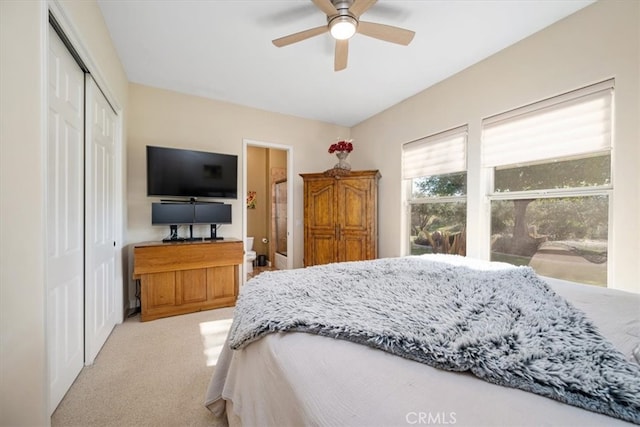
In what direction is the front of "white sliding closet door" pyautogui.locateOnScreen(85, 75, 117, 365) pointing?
to the viewer's right

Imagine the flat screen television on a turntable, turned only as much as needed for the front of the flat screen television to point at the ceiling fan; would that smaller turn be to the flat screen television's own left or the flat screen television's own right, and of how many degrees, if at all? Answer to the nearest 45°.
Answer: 0° — it already faces it

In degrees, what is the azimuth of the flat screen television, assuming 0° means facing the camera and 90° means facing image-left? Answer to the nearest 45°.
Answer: approximately 315°

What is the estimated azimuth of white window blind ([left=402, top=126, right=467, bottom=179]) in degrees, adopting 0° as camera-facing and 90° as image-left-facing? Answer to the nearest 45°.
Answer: approximately 45°

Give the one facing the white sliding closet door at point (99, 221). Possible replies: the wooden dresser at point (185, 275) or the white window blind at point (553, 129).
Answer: the white window blind

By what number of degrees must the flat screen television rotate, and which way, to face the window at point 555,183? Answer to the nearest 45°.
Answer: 0° — it already faces it

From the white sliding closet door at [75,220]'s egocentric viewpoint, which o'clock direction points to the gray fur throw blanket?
The gray fur throw blanket is roughly at 2 o'clock from the white sliding closet door.

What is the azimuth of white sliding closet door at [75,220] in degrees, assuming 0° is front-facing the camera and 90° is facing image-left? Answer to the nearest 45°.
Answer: approximately 270°

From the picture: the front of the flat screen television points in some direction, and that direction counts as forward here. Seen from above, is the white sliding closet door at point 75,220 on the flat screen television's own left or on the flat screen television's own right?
on the flat screen television's own right
